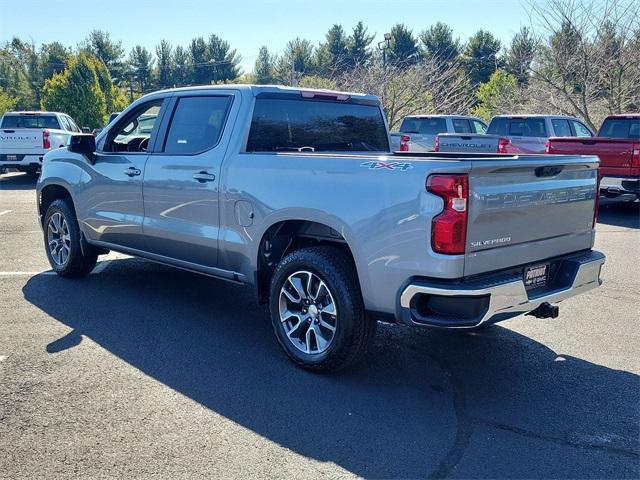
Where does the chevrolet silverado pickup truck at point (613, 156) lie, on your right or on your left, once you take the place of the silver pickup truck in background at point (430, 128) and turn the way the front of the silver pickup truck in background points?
on your right

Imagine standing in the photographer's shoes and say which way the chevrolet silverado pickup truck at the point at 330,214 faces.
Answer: facing away from the viewer and to the left of the viewer

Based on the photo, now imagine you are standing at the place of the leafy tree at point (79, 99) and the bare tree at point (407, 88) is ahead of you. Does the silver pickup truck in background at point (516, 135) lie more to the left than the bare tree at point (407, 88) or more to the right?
right

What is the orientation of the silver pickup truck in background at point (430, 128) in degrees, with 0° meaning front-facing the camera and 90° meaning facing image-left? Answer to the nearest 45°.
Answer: approximately 225°

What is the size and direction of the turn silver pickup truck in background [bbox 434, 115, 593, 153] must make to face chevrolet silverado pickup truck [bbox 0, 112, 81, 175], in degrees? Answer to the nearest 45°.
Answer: approximately 135° to its left

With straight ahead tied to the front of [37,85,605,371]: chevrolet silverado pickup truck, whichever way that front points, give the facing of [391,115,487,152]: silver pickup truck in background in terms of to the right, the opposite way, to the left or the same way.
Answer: to the right

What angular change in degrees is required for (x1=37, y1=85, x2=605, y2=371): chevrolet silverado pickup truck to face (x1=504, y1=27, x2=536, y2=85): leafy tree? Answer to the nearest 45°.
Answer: approximately 45° to its right

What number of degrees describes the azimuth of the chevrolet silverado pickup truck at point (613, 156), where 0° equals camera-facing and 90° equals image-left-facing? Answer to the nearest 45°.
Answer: approximately 225°

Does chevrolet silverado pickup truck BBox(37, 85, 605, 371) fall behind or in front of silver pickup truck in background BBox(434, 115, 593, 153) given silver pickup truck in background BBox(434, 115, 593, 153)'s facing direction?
behind

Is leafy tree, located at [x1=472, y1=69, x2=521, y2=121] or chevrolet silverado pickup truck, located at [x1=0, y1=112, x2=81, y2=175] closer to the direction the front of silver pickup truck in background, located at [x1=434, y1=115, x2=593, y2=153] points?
the leafy tree

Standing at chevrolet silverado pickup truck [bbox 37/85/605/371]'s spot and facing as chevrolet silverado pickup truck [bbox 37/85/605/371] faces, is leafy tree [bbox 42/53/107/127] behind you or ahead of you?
ahead

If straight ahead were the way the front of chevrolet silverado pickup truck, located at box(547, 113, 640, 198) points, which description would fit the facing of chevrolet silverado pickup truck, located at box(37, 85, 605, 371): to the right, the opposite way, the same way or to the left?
to the left

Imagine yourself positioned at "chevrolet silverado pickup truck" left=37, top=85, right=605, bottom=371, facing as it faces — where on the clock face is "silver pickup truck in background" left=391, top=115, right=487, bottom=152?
The silver pickup truck in background is roughly at 2 o'clock from the chevrolet silverado pickup truck.
